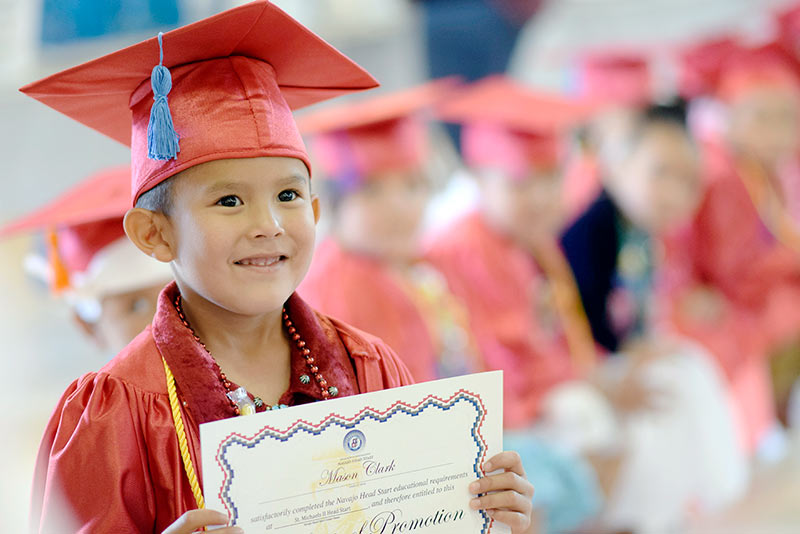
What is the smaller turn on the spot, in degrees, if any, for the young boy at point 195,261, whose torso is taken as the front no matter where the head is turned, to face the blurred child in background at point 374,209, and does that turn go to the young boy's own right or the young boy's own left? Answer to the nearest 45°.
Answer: approximately 135° to the young boy's own left

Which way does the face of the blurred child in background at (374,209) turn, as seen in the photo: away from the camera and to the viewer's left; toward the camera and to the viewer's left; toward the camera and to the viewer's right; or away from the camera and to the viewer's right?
toward the camera and to the viewer's left

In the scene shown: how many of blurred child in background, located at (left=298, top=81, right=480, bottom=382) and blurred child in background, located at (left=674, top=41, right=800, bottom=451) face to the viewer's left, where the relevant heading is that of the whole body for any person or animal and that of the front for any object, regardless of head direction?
0

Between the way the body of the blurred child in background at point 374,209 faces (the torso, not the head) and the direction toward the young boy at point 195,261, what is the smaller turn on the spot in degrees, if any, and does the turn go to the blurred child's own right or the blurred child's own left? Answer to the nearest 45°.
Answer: approximately 45° to the blurred child's own right

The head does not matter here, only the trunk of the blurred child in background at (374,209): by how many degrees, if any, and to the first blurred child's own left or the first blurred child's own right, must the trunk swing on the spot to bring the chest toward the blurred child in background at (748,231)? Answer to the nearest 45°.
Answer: approximately 90° to the first blurred child's own left

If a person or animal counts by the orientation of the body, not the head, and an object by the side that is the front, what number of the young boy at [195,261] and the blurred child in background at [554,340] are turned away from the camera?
0

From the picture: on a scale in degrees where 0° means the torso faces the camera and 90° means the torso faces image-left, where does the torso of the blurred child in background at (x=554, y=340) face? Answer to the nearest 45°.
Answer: approximately 315°

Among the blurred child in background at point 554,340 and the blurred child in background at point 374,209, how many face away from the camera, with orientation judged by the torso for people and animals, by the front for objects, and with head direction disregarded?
0
